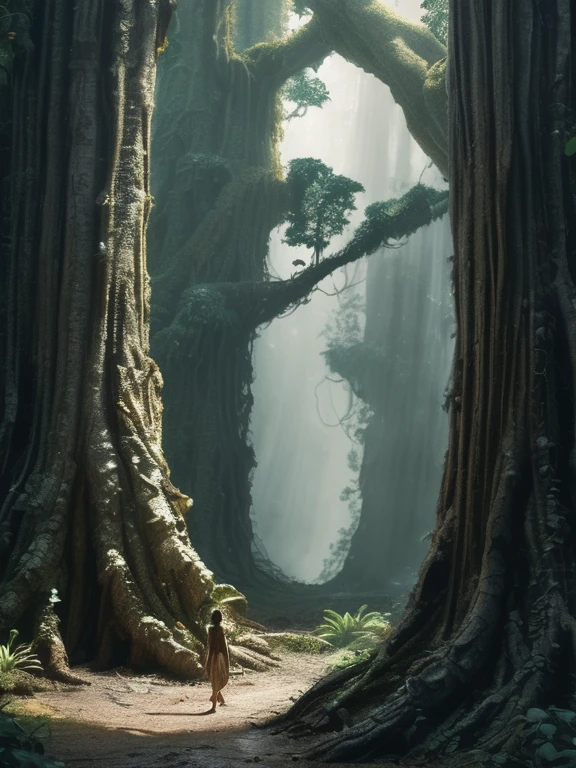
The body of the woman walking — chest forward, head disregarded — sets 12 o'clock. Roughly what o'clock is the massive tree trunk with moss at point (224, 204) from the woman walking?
The massive tree trunk with moss is roughly at 12 o'clock from the woman walking.

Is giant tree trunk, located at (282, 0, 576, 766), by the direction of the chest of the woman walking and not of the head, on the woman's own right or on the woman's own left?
on the woman's own right

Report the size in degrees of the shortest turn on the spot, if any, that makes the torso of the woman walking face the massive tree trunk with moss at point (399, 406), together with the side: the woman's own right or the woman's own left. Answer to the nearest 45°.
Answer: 0° — they already face it

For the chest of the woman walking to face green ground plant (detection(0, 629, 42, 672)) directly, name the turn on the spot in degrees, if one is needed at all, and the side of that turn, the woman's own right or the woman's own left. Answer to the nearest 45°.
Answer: approximately 90° to the woman's own left

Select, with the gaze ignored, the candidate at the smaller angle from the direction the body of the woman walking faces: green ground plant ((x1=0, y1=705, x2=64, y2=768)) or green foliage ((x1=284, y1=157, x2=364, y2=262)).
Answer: the green foliage

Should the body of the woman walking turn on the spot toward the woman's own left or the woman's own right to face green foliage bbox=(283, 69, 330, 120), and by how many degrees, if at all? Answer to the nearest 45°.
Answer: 0° — they already face it

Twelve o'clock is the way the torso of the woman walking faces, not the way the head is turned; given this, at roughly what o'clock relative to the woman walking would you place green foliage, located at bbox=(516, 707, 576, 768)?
The green foliage is roughly at 5 o'clock from the woman walking.

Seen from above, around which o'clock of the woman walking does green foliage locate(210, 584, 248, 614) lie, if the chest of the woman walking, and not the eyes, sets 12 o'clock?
The green foliage is roughly at 12 o'clock from the woman walking.

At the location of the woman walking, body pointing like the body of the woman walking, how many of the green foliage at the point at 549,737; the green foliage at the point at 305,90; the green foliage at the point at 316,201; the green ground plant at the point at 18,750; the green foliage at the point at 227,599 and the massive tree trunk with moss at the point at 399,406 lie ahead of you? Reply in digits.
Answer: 4

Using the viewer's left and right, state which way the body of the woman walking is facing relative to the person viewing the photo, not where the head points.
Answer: facing away from the viewer

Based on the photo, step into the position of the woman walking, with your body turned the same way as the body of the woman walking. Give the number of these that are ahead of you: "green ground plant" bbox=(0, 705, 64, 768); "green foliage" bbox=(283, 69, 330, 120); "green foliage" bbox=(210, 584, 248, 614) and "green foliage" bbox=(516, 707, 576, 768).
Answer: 2

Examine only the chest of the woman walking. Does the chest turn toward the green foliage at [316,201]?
yes
